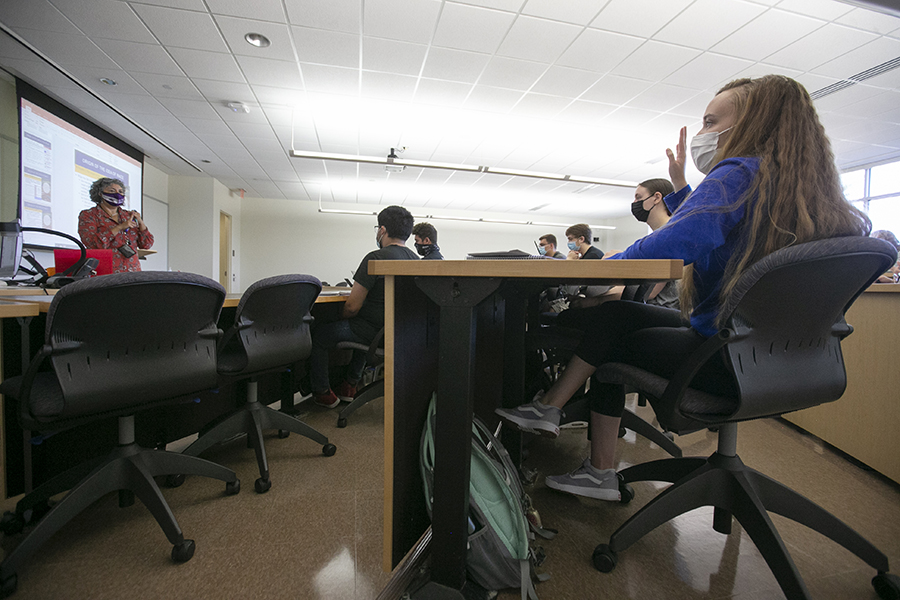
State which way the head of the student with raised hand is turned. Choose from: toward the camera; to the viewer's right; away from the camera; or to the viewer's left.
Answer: to the viewer's left

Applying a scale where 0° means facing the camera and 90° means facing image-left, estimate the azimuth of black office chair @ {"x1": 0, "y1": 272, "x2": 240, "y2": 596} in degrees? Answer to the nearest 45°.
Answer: approximately 135°

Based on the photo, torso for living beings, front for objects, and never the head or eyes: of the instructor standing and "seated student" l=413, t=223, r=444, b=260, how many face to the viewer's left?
1

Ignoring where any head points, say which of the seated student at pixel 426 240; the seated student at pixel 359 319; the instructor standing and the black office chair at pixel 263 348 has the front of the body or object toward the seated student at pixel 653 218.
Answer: the instructor standing

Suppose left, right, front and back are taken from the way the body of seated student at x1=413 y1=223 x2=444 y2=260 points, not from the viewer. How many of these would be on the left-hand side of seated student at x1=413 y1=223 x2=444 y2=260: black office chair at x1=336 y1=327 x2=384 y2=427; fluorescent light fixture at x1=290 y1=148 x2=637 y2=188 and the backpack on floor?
2

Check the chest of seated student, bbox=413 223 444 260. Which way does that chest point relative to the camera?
to the viewer's left

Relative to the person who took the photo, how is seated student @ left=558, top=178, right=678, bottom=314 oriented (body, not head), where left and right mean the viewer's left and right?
facing to the left of the viewer

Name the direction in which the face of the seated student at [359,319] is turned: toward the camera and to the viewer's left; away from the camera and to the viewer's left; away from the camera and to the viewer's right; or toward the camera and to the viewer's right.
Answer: away from the camera and to the viewer's left

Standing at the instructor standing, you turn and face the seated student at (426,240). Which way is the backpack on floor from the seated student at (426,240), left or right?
right

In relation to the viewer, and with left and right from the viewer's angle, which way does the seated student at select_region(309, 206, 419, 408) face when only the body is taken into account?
facing away from the viewer and to the left of the viewer

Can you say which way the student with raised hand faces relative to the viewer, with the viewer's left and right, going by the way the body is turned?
facing to the left of the viewer

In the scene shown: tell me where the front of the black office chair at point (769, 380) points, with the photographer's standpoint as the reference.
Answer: facing away from the viewer and to the left of the viewer

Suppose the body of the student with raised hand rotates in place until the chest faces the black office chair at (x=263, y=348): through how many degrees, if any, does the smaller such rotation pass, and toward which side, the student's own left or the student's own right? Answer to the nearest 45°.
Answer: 0° — they already face it

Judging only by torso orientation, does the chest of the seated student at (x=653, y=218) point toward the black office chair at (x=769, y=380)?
no

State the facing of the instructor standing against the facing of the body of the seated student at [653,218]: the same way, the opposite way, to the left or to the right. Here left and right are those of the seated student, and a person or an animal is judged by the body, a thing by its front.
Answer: the opposite way

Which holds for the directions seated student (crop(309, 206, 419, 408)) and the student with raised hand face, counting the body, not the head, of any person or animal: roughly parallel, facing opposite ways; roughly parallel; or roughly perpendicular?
roughly parallel
